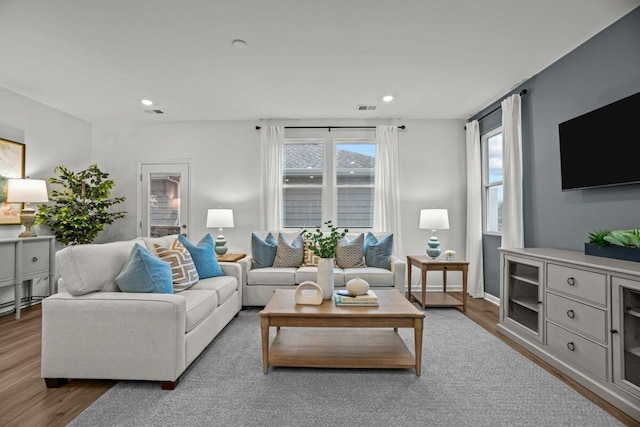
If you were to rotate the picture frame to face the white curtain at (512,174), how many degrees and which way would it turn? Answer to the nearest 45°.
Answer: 0° — it already faces it

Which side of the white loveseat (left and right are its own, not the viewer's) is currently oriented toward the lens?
right

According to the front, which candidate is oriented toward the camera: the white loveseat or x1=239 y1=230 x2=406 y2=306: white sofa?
the white sofa

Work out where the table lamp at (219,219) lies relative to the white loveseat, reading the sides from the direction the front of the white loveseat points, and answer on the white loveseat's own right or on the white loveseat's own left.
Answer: on the white loveseat's own left

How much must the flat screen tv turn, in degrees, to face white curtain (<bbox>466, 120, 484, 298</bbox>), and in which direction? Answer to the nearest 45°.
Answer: approximately 90° to its right

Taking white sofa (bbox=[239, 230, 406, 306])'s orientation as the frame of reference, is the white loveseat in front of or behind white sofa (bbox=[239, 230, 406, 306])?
in front

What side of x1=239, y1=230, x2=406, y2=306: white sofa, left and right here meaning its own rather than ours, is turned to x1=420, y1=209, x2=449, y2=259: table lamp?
left

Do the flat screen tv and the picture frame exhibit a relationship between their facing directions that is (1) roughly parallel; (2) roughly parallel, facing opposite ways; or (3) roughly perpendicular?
roughly parallel, facing opposite ways

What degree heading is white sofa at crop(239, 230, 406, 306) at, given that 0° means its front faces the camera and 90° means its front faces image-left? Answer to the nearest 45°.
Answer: approximately 0°

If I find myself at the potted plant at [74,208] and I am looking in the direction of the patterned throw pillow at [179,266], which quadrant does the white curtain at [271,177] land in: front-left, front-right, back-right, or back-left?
front-left

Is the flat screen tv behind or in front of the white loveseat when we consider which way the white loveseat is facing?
in front

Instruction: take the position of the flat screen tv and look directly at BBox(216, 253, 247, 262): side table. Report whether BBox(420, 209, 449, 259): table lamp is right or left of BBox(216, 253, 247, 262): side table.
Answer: right

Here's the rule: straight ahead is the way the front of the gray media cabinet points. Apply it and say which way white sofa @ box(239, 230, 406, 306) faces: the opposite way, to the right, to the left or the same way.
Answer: to the left

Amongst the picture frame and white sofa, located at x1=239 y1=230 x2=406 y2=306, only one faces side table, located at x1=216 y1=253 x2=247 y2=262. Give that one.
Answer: the picture frame

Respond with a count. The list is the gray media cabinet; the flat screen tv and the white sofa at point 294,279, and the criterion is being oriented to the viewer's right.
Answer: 0

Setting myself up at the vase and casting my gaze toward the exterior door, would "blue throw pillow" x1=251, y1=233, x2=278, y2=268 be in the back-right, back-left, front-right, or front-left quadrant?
front-right

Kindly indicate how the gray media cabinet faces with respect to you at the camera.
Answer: facing the viewer and to the left of the viewer
